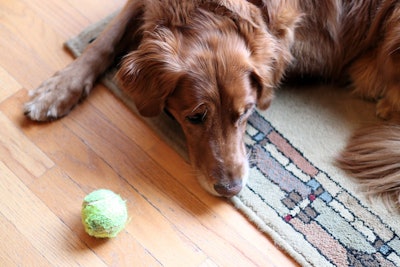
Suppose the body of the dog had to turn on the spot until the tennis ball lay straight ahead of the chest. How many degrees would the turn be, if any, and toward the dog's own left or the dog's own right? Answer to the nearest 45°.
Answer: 0° — it already faces it

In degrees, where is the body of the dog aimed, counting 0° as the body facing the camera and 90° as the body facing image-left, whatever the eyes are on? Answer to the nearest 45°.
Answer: approximately 45°
